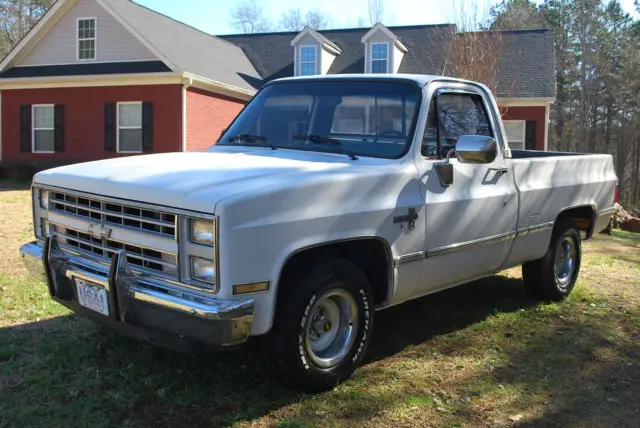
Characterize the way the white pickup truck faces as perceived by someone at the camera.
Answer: facing the viewer and to the left of the viewer

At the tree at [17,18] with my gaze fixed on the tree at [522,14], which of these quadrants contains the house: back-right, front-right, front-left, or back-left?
front-right

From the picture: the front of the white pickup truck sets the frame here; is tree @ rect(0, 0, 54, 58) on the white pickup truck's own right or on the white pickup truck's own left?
on the white pickup truck's own right

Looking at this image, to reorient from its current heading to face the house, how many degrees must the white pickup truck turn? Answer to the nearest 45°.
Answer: approximately 135° to its right

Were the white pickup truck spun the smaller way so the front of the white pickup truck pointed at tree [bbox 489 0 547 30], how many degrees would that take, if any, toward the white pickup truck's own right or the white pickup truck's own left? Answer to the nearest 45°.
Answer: approximately 135° to the white pickup truck's own right
